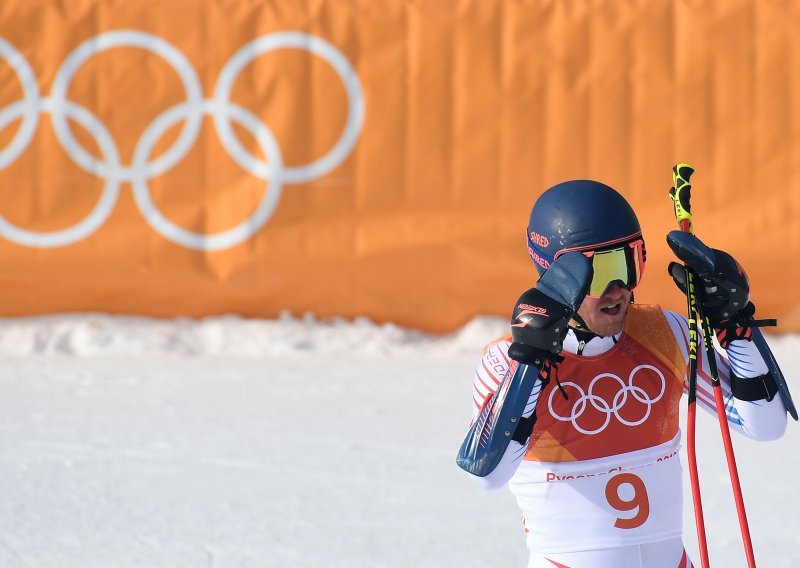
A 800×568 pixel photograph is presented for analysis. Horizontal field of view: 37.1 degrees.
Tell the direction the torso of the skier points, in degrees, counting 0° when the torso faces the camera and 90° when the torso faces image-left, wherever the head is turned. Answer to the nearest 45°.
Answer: approximately 315°
